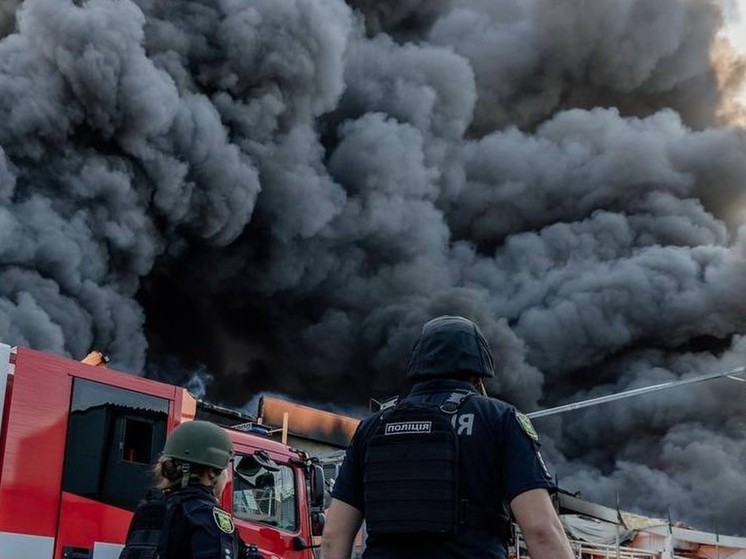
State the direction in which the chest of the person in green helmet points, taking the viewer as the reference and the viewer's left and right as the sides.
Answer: facing away from the viewer and to the right of the viewer

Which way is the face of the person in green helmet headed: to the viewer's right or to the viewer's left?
to the viewer's right

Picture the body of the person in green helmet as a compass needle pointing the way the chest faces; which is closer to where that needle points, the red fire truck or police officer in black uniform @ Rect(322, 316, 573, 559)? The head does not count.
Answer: the red fire truck

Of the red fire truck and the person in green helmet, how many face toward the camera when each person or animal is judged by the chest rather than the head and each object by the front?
0

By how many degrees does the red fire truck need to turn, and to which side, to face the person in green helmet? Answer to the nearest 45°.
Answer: approximately 135° to its right

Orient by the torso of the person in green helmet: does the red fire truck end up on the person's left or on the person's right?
on the person's left

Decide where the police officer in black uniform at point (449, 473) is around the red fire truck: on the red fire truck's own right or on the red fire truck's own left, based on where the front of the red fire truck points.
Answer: on the red fire truck's own right

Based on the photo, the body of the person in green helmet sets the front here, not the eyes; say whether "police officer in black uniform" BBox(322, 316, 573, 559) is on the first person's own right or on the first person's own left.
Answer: on the first person's own right
